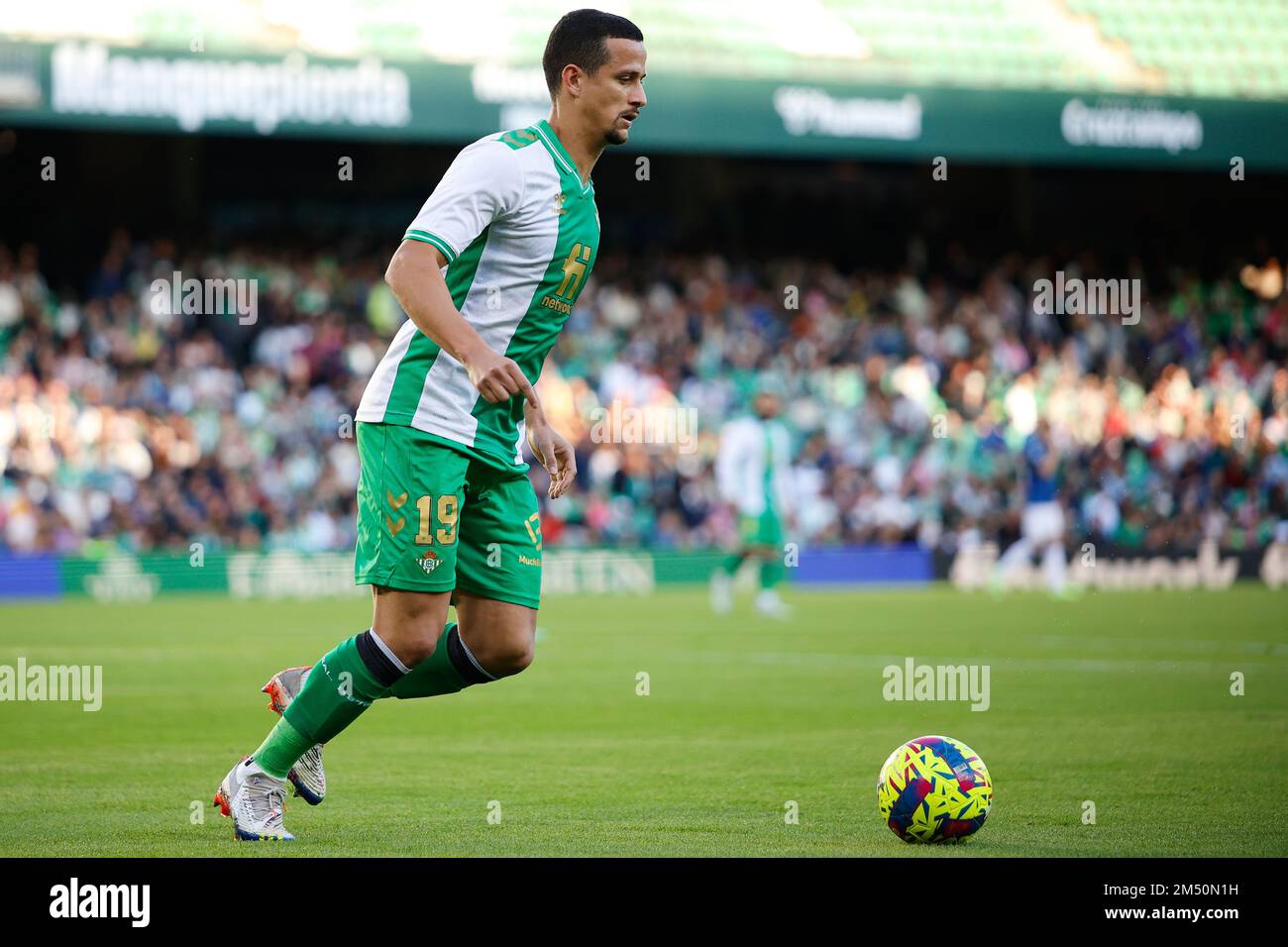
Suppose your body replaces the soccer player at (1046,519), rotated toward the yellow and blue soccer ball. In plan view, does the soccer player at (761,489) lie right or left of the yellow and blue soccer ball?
right

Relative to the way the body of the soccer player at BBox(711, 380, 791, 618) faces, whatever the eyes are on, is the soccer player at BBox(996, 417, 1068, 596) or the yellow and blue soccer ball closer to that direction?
the yellow and blue soccer ball

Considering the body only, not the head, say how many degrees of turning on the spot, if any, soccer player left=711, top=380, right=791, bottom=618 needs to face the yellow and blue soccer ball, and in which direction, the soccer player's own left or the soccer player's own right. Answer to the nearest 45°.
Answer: approximately 45° to the soccer player's own right

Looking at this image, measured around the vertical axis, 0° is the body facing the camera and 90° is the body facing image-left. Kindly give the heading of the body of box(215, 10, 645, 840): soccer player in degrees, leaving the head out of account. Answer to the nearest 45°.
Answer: approximately 315°
